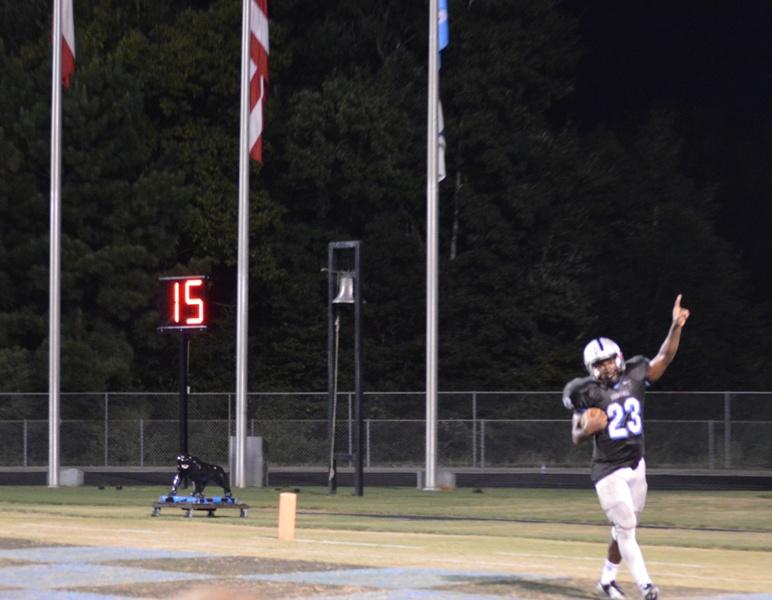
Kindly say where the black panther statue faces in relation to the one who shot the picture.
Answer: facing the viewer and to the left of the viewer

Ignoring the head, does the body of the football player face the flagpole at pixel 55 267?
no

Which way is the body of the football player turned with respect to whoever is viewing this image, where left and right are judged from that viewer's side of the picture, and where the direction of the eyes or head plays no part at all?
facing the viewer

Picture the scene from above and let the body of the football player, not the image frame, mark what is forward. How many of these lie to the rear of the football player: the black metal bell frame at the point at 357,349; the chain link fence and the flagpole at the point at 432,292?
3

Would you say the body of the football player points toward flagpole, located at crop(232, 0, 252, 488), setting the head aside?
no

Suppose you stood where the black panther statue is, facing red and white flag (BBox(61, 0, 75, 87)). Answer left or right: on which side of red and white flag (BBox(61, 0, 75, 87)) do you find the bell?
right

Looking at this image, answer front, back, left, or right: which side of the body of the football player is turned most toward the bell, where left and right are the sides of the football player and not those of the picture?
back

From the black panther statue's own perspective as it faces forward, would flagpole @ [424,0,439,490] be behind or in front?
behind

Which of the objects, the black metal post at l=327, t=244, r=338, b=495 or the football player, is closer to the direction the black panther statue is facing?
the football player

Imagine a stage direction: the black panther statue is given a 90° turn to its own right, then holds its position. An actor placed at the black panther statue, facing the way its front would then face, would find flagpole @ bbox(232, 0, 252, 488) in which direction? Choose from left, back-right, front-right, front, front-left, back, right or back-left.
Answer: front-right

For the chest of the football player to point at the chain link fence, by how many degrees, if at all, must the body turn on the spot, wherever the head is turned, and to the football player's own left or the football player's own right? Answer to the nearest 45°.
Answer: approximately 180°

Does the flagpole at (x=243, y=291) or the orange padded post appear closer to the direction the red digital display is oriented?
the orange padded post

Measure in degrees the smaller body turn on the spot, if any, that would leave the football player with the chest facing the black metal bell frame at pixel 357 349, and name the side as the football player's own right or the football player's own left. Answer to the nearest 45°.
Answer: approximately 180°

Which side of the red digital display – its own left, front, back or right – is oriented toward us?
front

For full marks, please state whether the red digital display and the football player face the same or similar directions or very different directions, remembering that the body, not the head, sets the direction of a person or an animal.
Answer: same or similar directions

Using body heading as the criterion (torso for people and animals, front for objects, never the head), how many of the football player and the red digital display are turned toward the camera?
2
